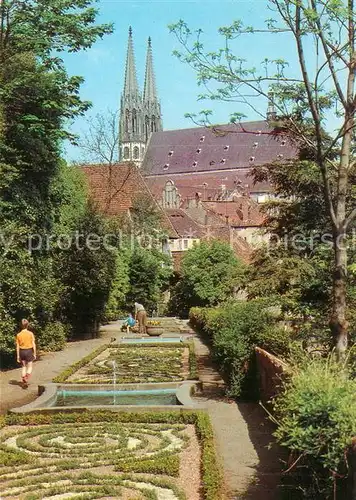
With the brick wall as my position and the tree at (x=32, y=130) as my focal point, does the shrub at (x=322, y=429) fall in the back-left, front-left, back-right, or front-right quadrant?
back-left

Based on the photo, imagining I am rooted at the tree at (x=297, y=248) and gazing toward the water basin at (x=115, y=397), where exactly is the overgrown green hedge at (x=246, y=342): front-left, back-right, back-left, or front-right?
front-left

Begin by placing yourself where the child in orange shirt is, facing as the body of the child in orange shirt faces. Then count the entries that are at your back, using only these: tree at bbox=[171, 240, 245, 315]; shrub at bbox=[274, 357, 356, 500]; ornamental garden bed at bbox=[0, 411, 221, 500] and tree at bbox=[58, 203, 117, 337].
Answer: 2

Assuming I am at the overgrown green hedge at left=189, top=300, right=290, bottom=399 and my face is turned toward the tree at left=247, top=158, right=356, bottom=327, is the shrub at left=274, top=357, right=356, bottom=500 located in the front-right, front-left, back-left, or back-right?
back-right

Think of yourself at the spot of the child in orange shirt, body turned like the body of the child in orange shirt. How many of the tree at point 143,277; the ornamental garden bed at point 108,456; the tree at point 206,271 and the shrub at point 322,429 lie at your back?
2
